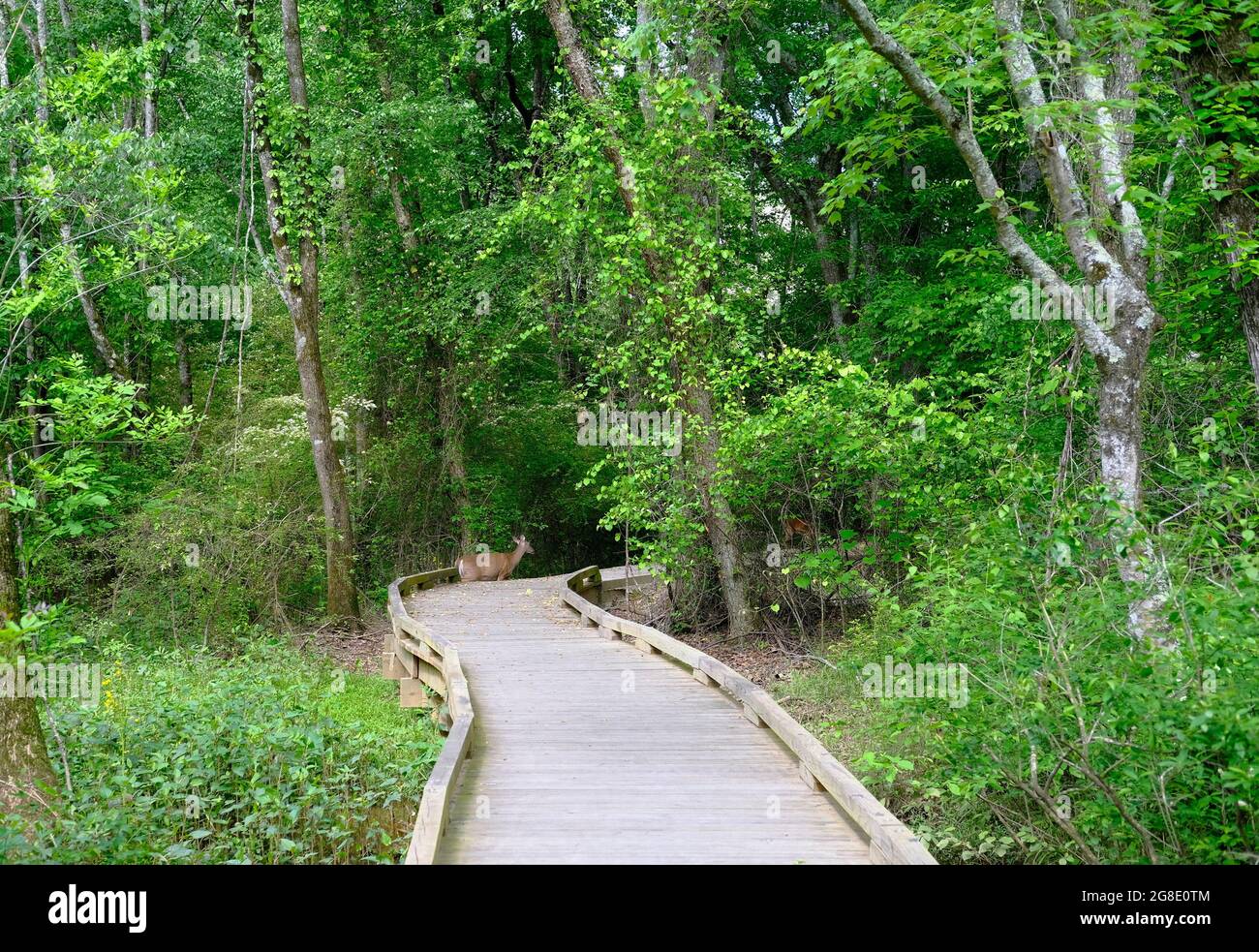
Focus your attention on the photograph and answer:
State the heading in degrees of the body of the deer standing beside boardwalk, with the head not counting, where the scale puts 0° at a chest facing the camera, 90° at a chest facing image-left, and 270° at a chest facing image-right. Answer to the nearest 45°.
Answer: approximately 270°

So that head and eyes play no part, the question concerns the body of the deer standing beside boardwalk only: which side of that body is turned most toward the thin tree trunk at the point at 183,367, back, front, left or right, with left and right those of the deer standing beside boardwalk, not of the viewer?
back

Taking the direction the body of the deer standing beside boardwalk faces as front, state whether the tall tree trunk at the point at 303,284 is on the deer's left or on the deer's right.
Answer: on the deer's right

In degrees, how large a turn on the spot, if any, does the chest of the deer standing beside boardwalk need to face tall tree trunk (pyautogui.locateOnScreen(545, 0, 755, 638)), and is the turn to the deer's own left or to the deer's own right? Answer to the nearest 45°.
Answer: approximately 90° to the deer's own right
